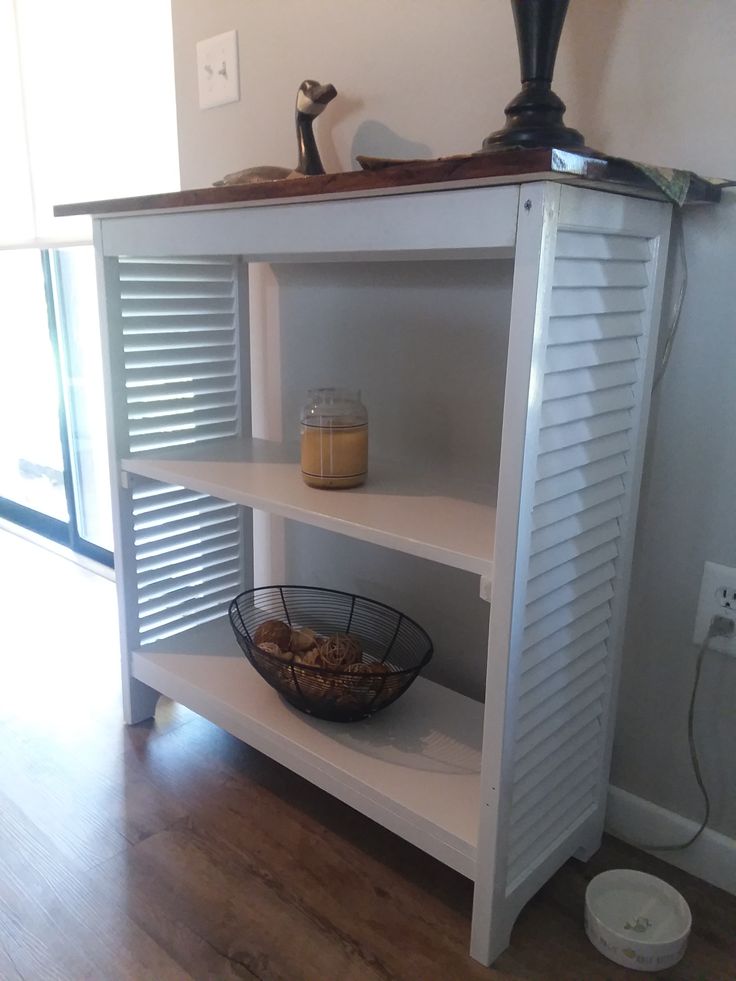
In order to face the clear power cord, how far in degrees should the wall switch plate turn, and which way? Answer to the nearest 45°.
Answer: approximately 90° to its left

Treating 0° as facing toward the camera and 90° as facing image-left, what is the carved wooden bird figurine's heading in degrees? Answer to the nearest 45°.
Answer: approximately 270°

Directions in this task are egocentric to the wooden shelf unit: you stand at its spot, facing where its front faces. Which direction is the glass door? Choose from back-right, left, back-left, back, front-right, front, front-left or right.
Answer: right

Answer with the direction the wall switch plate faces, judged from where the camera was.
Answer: facing the viewer and to the left of the viewer

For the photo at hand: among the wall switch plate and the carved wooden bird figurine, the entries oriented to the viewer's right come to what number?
1

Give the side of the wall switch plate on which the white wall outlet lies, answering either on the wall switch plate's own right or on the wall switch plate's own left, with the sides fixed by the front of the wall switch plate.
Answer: on the wall switch plate's own left

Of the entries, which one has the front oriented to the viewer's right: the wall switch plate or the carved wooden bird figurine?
the carved wooden bird figurine

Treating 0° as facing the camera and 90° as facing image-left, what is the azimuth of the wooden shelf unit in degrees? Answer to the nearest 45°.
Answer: approximately 45°

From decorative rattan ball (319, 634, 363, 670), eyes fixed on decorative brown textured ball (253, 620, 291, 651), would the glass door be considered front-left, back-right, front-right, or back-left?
front-right

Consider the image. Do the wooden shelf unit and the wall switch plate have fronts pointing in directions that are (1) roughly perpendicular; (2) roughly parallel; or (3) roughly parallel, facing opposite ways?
roughly parallel
